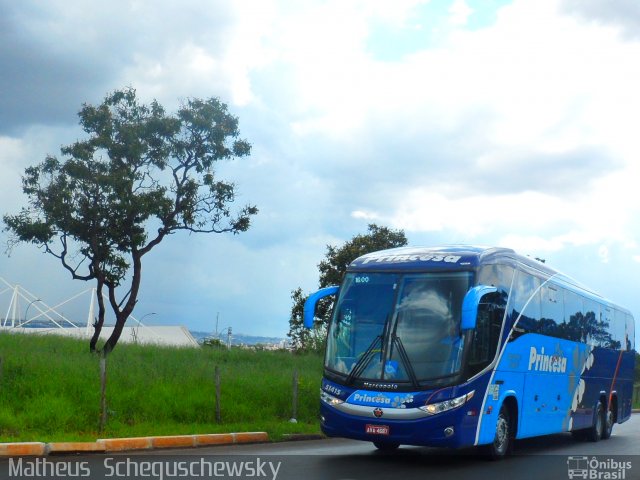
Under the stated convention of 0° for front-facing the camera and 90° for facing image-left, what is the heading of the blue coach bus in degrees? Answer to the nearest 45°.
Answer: approximately 45°

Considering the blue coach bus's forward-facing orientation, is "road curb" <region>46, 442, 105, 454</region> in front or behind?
in front

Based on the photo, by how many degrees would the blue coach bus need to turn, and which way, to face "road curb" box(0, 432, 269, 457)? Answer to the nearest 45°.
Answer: approximately 45° to its right

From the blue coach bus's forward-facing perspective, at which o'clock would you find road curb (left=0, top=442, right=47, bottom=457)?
The road curb is roughly at 1 o'clock from the blue coach bus.
